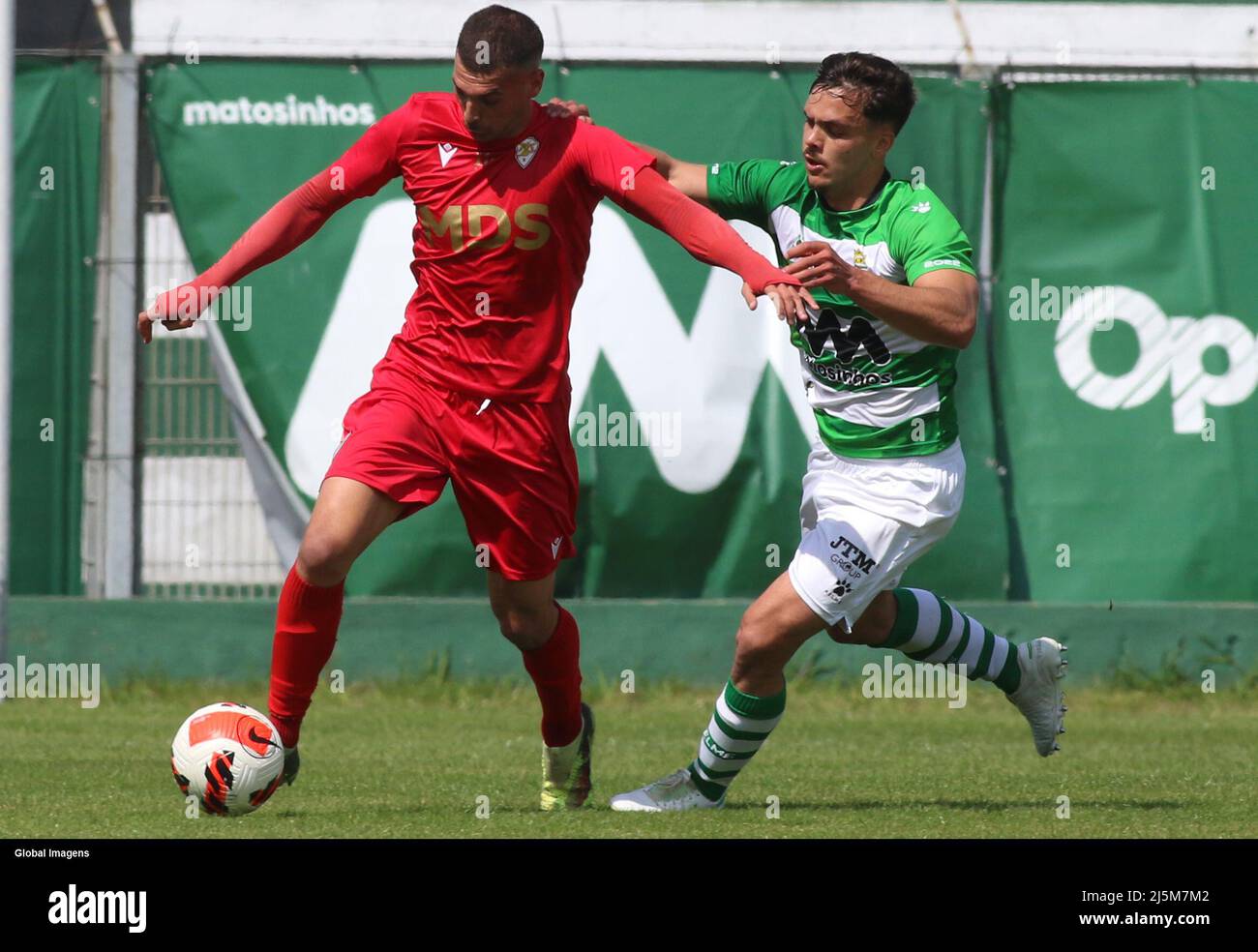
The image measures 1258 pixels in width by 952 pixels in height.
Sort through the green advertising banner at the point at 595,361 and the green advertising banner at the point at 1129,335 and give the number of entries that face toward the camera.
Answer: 2

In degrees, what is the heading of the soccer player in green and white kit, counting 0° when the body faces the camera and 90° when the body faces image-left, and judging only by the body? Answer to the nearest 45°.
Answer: approximately 45°

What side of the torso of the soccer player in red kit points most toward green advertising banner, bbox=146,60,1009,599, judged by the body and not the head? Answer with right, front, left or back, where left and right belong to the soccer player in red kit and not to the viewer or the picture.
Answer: back

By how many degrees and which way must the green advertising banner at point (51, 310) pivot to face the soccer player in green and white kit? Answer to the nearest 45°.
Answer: approximately 45° to its left

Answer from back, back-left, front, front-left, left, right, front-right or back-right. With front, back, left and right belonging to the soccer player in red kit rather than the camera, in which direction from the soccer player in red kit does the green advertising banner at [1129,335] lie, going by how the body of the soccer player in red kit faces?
back-left

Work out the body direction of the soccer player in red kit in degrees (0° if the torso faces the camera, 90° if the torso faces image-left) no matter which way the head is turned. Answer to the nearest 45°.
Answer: approximately 0°

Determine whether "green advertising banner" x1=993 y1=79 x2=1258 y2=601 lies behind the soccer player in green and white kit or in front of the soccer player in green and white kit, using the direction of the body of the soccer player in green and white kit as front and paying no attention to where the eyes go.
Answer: behind
